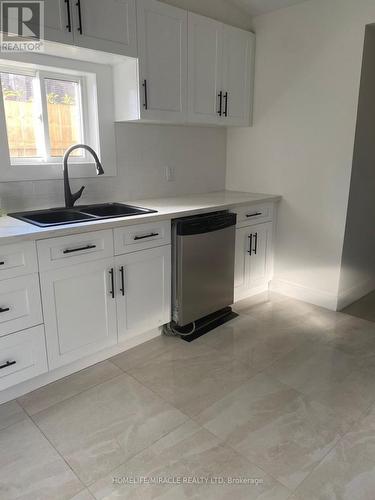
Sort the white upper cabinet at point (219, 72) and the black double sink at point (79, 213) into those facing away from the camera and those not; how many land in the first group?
0

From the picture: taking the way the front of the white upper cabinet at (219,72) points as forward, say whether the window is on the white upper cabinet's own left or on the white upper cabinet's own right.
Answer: on the white upper cabinet's own right

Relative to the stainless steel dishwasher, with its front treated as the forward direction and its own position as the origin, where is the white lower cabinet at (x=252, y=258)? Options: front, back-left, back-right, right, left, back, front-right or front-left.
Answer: left

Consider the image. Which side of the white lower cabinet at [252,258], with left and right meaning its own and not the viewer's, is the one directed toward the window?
right

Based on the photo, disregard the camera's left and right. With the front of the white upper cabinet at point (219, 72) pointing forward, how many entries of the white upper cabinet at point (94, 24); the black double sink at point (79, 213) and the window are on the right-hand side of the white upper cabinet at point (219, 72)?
3

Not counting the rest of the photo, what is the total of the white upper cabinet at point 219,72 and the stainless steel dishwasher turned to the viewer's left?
0

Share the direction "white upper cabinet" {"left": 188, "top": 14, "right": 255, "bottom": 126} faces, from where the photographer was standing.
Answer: facing the viewer and to the right of the viewer

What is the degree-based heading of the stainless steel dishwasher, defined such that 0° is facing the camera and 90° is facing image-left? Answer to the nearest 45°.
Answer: approximately 315°

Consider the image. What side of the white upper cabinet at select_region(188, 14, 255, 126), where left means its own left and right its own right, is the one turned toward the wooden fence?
right

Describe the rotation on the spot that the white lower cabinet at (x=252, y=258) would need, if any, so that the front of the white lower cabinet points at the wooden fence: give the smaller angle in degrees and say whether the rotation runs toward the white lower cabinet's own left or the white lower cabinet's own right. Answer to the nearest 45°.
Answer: approximately 90° to the white lower cabinet's own right

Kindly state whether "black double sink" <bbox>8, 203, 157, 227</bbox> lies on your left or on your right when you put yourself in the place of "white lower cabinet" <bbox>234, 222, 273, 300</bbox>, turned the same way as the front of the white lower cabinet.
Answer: on your right
